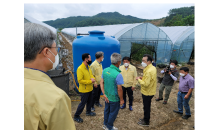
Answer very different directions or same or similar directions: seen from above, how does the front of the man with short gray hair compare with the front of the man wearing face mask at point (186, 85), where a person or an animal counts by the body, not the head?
very different directions

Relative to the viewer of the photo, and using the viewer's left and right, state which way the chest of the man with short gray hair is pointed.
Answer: facing away from the viewer and to the right of the viewer

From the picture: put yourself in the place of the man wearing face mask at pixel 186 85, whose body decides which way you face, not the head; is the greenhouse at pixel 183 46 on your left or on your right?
on your right

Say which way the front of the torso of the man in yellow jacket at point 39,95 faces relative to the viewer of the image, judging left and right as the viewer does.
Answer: facing away from the viewer and to the right of the viewer
